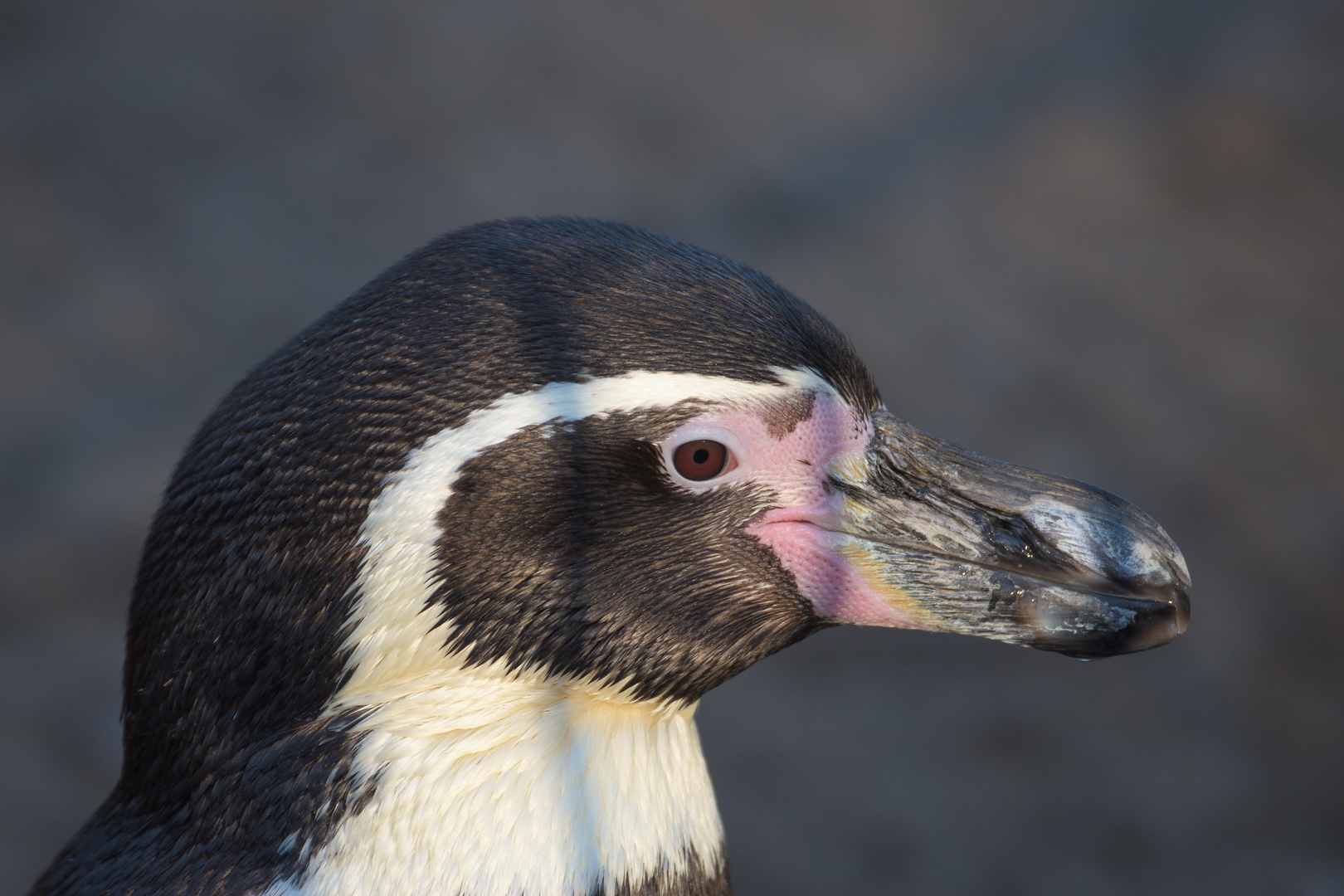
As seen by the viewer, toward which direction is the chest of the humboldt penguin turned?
to the viewer's right
